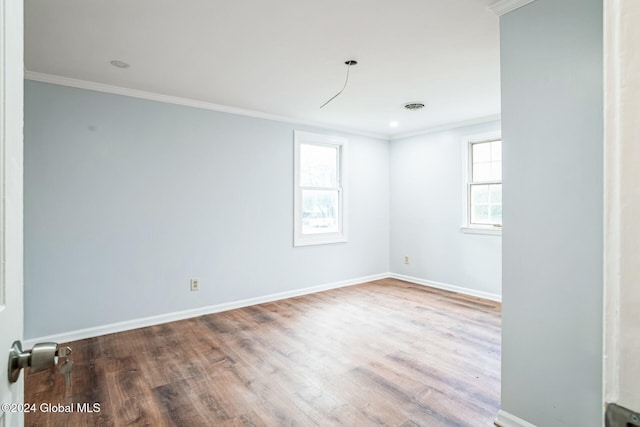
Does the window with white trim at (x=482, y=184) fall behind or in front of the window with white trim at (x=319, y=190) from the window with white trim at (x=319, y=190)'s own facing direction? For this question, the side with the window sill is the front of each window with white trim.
in front

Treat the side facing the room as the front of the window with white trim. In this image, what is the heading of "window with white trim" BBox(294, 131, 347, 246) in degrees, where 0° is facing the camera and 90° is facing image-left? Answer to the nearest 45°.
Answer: approximately 315°

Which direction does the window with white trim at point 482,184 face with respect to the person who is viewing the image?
facing the viewer and to the left of the viewer

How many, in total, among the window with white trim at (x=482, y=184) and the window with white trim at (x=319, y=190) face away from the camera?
0

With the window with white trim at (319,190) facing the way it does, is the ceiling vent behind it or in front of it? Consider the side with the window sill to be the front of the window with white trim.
in front

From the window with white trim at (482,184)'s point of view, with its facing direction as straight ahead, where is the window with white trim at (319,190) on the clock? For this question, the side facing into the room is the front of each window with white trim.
the window with white trim at (319,190) is roughly at 1 o'clock from the window with white trim at (482,184).
